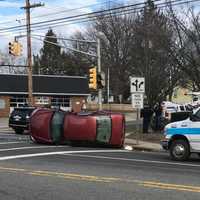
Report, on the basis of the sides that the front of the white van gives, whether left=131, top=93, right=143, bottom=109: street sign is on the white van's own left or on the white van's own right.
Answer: on the white van's own right

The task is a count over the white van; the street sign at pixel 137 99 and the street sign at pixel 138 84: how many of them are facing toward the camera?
2

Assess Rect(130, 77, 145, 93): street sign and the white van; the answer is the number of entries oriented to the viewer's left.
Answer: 1

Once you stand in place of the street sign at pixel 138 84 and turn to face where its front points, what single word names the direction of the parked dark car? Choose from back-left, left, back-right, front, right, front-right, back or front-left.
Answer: back-right

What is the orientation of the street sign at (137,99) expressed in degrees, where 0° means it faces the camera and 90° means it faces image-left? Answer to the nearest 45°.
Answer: approximately 0°

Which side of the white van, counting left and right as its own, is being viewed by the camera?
left

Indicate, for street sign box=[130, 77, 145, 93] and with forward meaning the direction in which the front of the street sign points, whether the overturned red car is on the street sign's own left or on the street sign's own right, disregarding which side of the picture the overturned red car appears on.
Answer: on the street sign's own right

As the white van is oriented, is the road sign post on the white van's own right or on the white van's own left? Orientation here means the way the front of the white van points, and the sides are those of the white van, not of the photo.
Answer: on the white van's own right

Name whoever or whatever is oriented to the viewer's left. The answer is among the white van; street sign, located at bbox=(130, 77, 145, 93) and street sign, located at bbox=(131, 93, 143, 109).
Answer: the white van
